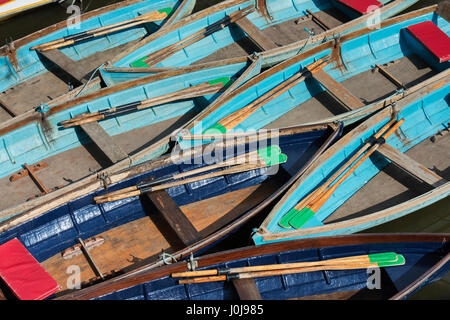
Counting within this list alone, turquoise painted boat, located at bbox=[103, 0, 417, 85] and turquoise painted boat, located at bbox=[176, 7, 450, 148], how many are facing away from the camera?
0

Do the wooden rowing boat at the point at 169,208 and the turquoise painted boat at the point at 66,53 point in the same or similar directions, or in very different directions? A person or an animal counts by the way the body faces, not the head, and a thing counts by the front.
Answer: same or similar directions

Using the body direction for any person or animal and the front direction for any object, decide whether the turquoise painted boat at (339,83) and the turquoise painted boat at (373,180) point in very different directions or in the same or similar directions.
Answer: same or similar directions

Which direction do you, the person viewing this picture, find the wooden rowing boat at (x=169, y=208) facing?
facing away from the viewer and to the right of the viewer

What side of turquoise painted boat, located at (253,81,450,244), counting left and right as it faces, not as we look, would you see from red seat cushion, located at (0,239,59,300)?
front

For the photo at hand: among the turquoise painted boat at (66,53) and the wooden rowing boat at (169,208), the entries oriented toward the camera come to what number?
0

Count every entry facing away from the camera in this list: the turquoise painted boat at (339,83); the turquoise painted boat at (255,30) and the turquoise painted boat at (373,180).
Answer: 0
